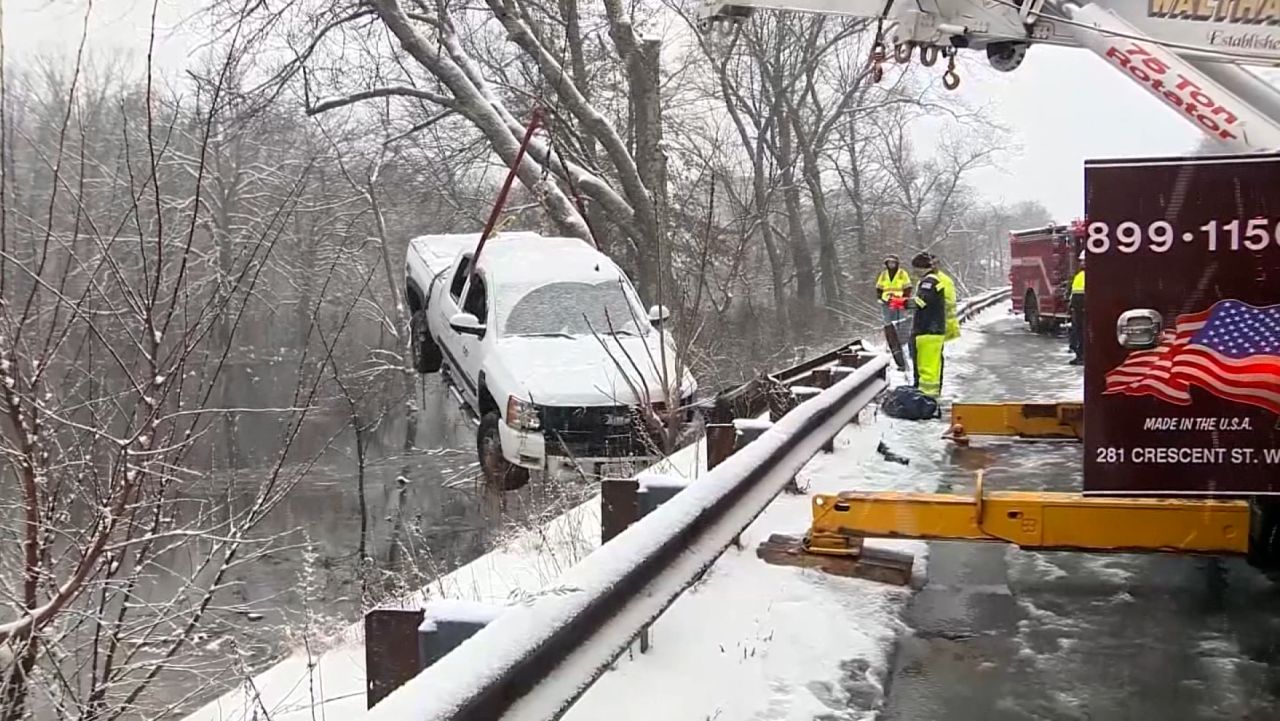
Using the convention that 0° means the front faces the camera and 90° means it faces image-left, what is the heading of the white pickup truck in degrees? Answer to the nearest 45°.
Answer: approximately 315°

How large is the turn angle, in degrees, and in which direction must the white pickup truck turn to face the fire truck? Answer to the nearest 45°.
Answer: approximately 90° to its left

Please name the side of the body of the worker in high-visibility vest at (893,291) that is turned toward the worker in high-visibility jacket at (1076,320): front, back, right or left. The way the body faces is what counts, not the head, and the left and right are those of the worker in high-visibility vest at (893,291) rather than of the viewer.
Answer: left

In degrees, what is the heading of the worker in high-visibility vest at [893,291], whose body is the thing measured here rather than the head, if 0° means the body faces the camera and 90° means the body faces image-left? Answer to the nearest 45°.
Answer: approximately 0°

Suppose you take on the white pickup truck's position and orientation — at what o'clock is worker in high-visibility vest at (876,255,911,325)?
The worker in high-visibility vest is roughly at 9 o'clock from the white pickup truck.

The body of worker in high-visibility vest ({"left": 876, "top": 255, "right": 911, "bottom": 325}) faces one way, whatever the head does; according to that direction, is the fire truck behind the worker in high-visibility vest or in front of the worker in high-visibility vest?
behind

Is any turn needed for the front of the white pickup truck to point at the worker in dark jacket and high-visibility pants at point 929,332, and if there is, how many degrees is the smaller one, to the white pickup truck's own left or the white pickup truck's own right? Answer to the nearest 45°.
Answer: approximately 45° to the white pickup truck's own left
